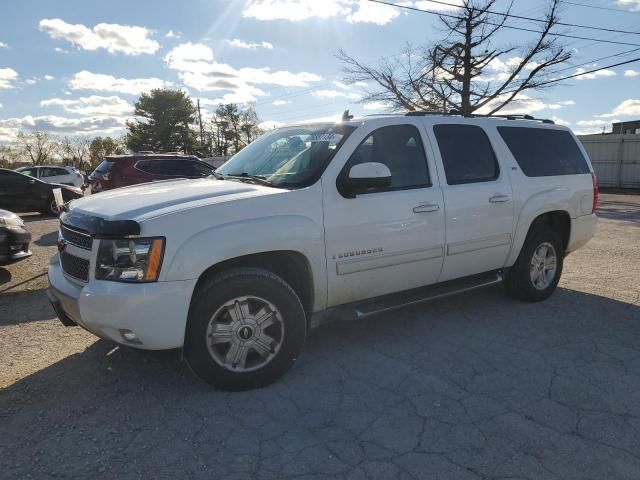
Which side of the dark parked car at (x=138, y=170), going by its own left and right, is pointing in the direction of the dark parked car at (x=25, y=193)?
back

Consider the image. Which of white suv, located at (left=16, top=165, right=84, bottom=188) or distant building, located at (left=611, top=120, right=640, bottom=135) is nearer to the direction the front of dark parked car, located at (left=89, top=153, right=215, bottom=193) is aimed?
the distant building

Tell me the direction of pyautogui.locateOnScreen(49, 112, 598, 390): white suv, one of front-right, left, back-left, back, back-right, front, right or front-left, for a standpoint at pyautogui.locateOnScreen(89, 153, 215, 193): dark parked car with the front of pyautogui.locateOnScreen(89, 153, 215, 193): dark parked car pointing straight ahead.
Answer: back-right

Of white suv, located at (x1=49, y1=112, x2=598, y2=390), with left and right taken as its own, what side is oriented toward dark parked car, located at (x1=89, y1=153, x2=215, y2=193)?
right

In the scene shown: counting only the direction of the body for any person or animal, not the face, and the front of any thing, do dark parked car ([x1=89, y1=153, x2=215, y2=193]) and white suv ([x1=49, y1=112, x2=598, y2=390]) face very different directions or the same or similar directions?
very different directions

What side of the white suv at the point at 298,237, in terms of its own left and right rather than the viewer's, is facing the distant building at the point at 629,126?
back

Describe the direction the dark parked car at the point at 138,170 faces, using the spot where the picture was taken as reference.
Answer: facing away from the viewer and to the right of the viewer

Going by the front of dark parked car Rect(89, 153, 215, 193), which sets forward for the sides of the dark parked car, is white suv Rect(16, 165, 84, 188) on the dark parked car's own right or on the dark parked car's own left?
on the dark parked car's own left

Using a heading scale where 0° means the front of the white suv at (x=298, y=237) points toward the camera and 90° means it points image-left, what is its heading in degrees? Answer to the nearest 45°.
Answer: approximately 45°
